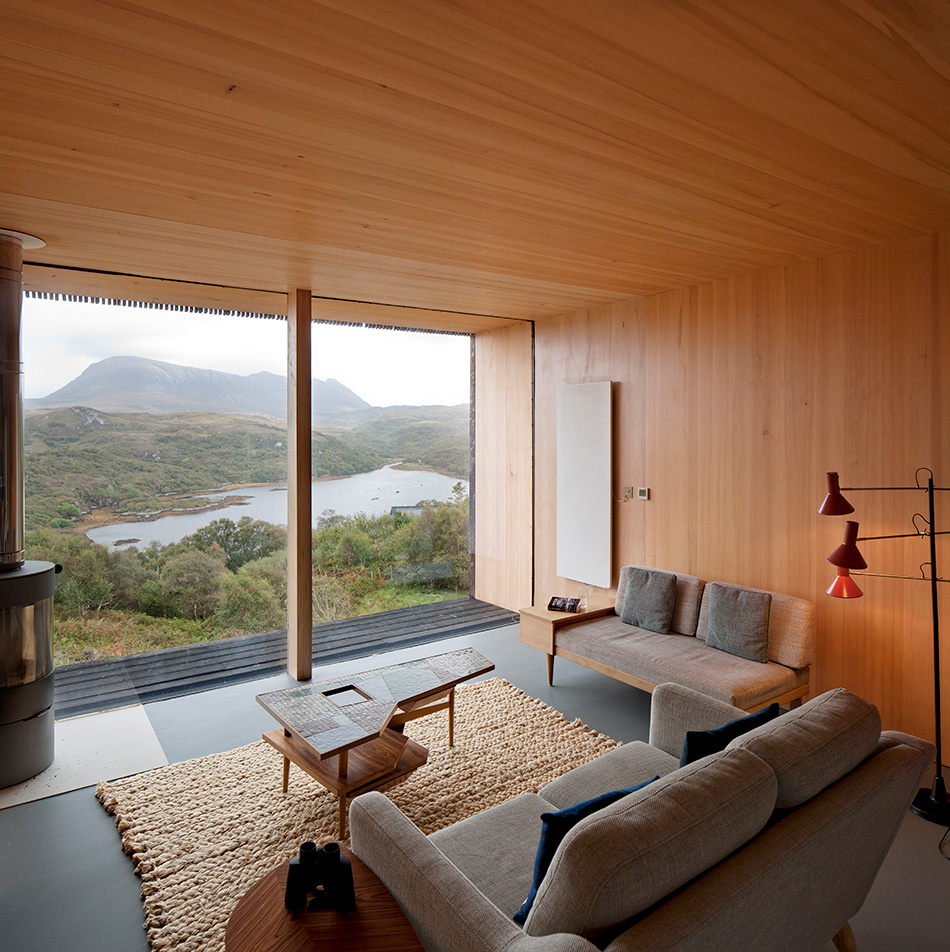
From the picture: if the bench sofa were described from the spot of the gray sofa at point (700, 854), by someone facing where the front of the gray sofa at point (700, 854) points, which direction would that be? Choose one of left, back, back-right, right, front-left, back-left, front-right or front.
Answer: front-right

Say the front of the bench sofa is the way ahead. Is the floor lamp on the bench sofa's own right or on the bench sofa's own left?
on the bench sofa's own left

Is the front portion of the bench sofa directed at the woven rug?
yes

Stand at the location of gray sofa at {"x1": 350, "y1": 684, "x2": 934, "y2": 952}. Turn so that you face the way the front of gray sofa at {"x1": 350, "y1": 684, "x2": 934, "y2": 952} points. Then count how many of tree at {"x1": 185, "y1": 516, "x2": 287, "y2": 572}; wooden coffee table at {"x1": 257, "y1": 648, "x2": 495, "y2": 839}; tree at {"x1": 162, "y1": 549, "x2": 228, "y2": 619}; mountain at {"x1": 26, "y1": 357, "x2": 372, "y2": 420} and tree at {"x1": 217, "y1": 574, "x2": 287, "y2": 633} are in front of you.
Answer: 5

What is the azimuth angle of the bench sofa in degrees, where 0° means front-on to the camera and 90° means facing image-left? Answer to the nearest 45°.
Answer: approximately 45°

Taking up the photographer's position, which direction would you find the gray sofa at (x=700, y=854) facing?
facing away from the viewer and to the left of the viewer

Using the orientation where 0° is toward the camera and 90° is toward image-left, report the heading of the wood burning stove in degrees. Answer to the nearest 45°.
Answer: approximately 315°

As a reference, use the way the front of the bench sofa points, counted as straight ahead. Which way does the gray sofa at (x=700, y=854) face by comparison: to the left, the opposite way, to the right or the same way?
to the right

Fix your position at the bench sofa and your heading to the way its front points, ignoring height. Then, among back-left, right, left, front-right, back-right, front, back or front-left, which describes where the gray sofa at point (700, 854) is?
front-left

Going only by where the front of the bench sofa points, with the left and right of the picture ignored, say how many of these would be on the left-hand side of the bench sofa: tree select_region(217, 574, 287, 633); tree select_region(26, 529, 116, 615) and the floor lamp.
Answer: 1

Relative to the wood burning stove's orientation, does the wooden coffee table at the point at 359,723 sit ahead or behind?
ahead

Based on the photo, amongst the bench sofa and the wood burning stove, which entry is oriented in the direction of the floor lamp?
the wood burning stove

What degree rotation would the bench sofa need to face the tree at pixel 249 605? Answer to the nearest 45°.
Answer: approximately 45° to its right
